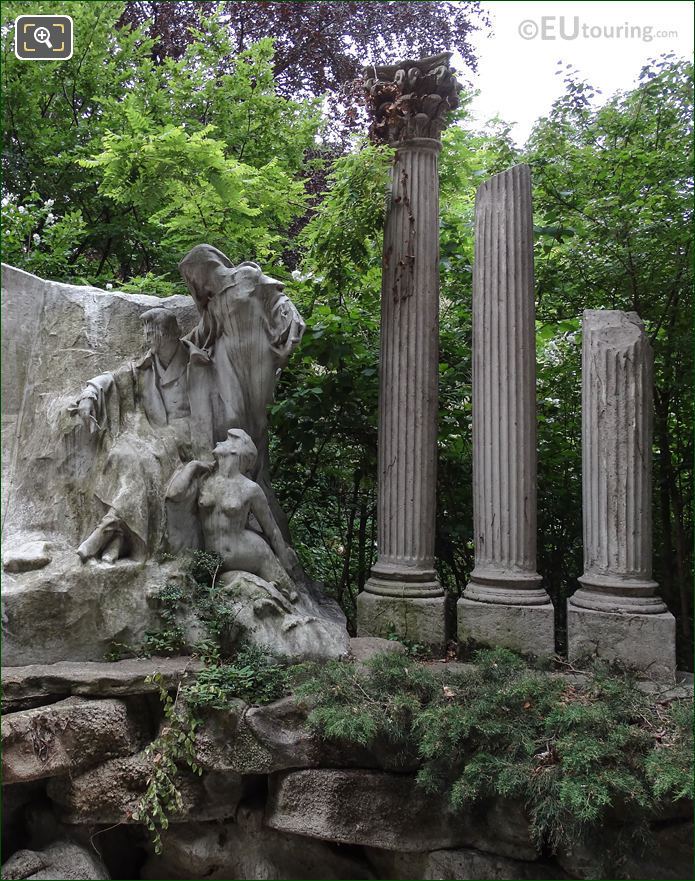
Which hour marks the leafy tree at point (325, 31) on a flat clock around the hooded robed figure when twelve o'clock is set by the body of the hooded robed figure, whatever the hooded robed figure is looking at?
The leafy tree is roughly at 5 o'clock from the hooded robed figure.

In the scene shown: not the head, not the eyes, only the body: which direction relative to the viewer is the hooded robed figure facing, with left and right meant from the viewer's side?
facing the viewer and to the left of the viewer

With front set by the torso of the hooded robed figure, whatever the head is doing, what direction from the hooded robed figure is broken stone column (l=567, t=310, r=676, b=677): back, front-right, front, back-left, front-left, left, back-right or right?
back-left

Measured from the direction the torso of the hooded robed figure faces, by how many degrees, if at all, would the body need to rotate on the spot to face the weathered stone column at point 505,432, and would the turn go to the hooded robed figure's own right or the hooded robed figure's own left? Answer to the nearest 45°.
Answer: approximately 135° to the hooded robed figure's own left
